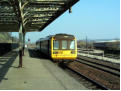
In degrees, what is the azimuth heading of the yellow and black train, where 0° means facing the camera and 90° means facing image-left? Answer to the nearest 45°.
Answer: approximately 315°
